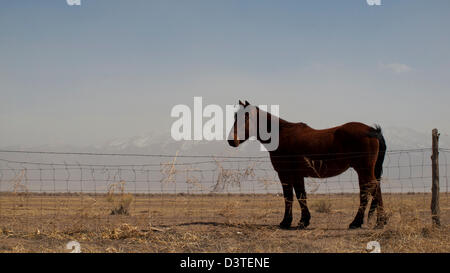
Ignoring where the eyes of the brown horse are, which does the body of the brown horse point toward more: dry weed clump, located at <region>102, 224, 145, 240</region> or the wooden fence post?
the dry weed clump

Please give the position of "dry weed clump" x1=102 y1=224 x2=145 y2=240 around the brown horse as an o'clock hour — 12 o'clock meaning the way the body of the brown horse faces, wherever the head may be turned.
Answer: The dry weed clump is roughly at 11 o'clock from the brown horse.

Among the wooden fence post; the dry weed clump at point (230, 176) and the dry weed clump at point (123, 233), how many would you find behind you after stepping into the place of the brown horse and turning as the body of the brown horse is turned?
1

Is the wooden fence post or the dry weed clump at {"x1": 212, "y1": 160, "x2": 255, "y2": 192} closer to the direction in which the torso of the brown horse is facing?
the dry weed clump

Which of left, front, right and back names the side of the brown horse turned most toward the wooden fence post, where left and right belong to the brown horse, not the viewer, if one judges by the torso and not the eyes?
back

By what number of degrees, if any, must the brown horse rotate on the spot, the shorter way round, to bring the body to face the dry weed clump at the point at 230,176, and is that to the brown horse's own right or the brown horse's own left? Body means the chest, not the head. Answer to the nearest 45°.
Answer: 0° — it already faces it

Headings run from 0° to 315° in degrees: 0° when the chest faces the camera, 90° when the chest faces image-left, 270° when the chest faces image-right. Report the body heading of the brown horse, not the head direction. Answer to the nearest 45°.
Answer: approximately 90°
